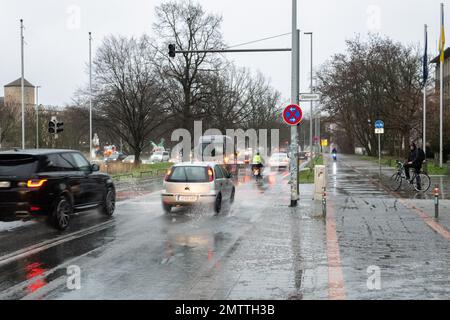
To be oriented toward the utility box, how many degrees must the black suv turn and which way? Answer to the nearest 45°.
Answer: approximately 45° to its right

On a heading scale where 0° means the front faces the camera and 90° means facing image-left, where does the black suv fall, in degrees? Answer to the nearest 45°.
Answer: approximately 225°
